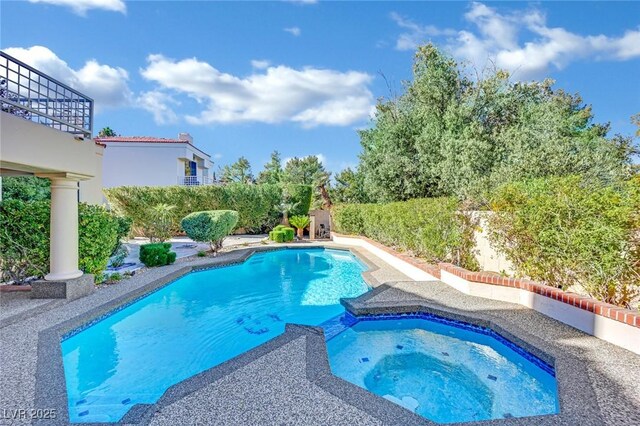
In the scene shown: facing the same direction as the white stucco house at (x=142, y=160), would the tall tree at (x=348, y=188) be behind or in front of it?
in front
